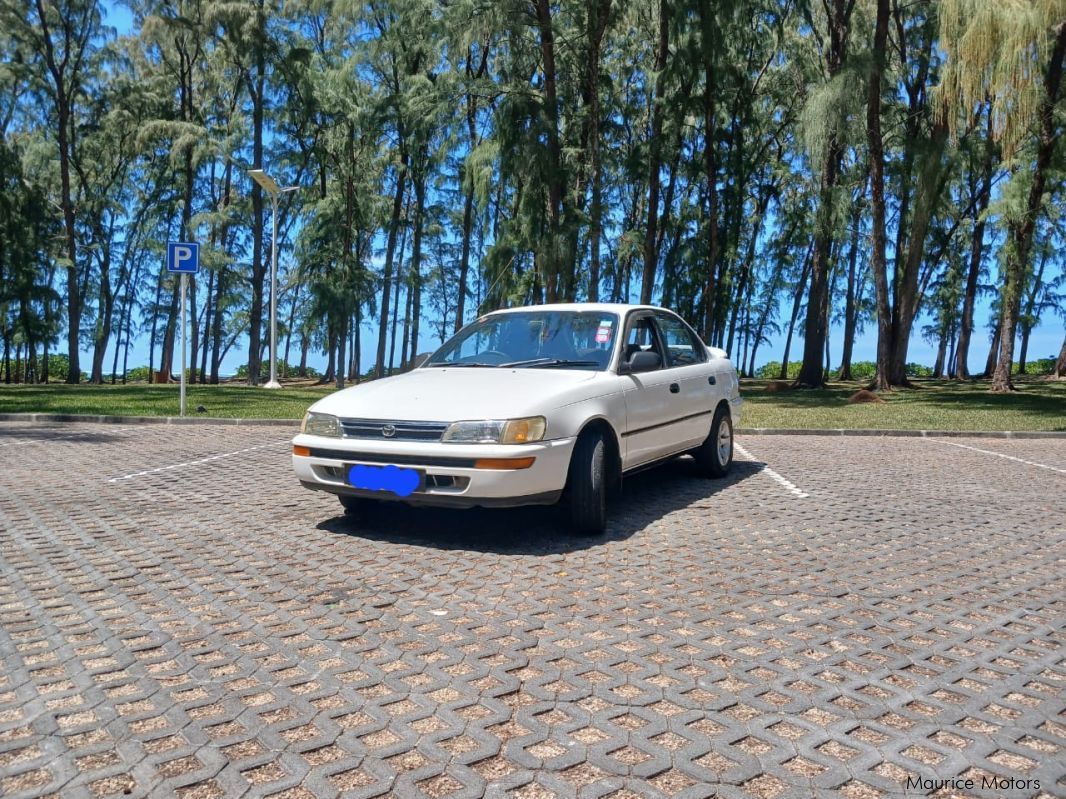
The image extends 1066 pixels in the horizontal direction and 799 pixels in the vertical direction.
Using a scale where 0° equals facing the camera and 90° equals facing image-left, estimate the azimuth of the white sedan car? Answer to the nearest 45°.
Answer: approximately 45°
